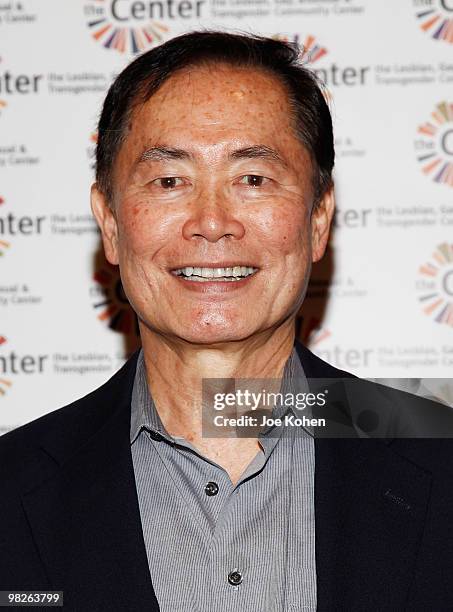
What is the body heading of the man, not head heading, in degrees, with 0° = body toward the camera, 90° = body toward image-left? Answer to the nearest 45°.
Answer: approximately 0°
